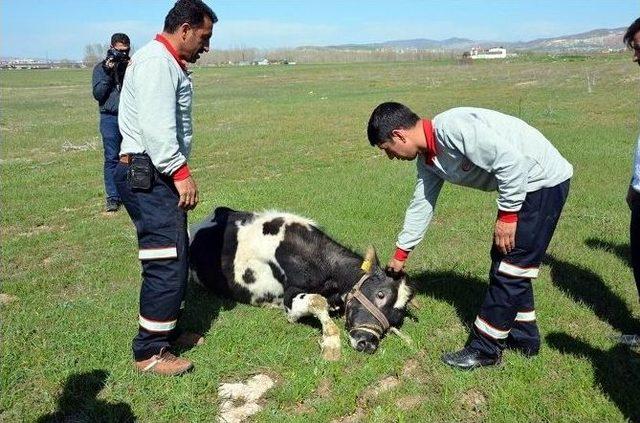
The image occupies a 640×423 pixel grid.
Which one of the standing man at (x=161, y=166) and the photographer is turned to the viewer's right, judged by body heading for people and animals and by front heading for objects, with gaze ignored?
the standing man

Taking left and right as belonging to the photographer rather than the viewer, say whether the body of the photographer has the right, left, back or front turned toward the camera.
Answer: front

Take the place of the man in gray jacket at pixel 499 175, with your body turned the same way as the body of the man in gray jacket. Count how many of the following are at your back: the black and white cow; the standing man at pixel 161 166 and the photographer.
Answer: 0

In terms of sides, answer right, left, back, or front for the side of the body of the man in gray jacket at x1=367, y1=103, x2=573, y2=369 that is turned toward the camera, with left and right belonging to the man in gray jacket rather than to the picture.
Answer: left

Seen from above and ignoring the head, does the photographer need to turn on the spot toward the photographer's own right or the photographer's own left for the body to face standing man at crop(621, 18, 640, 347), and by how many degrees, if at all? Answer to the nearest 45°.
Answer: approximately 45° to the photographer's own left

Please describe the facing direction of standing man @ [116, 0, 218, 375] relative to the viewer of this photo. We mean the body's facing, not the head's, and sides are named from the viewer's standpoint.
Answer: facing to the right of the viewer

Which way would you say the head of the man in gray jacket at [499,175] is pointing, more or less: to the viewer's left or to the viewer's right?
to the viewer's left

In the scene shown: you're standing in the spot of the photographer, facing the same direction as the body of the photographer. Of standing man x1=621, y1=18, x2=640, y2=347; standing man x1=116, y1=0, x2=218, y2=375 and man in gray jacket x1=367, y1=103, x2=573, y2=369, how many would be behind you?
0

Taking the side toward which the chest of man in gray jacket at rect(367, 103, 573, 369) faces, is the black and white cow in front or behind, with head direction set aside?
in front

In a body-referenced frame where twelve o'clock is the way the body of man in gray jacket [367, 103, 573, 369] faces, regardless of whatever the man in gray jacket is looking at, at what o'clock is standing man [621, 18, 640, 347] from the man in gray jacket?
The standing man is roughly at 5 o'clock from the man in gray jacket.

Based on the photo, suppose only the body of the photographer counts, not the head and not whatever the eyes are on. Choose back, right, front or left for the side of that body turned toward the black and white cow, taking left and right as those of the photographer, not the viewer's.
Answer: front
